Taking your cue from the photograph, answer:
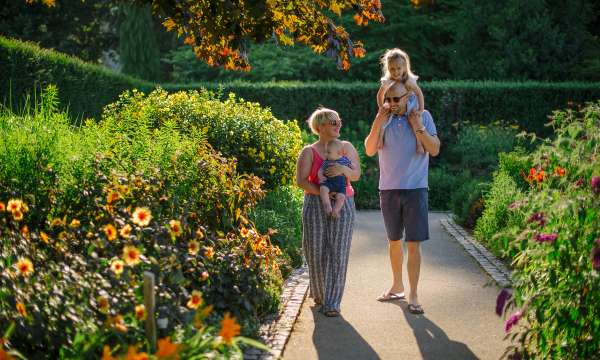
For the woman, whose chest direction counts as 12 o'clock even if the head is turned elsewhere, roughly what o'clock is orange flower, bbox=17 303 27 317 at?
The orange flower is roughly at 1 o'clock from the woman.

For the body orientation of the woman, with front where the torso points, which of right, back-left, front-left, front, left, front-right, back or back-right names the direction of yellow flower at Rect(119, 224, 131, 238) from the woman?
front-right

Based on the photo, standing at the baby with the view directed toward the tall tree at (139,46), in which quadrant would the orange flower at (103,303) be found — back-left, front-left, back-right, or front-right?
back-left

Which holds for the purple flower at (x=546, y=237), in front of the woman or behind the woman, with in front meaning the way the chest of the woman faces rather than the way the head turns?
in front

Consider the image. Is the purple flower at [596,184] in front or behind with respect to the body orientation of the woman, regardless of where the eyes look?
in front

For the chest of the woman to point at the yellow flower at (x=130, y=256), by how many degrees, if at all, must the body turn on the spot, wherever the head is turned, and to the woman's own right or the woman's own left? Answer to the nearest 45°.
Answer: approximately 45° to the woman's own right

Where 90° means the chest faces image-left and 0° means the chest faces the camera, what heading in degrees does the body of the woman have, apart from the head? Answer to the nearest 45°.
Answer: approximately 0°

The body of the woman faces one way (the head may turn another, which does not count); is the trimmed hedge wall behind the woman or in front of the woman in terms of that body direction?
behind

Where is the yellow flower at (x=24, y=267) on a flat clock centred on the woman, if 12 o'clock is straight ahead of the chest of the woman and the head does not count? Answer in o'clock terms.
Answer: The yellow flower is roughly at 1 o'clock from the woman.

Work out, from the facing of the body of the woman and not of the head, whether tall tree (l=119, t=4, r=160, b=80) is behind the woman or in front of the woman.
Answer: behind

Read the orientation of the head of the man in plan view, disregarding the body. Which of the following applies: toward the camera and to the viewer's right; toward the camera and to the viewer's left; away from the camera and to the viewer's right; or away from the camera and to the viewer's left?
toward the camera and to the viewer's left

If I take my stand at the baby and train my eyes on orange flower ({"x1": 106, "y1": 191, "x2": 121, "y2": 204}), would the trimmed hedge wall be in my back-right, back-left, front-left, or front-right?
back-right
